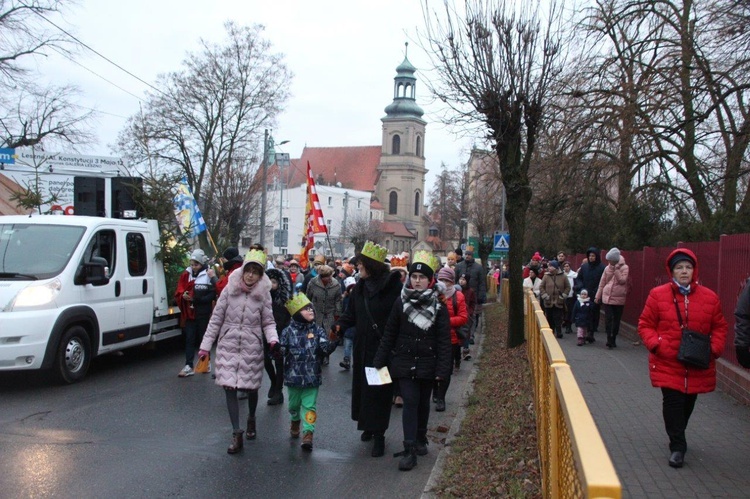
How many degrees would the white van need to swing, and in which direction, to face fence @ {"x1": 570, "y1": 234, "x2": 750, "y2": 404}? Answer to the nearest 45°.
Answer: approximately 90° to its left

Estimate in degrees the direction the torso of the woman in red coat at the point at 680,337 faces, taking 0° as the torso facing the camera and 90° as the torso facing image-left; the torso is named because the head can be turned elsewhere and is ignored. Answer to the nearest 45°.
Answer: approximately 0°

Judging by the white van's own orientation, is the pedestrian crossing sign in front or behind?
behind

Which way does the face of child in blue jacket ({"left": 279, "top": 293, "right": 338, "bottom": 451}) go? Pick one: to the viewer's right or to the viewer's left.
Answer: to the viewer's right

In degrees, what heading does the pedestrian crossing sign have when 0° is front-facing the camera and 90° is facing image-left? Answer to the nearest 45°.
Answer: approximately 0°
